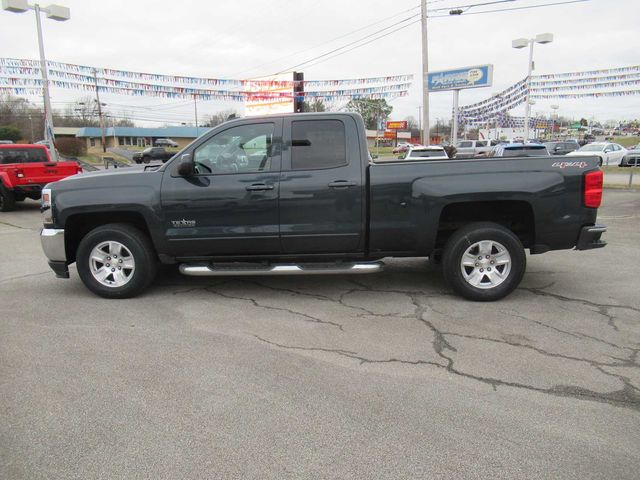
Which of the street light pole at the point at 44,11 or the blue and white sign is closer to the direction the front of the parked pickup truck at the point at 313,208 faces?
the street light pole

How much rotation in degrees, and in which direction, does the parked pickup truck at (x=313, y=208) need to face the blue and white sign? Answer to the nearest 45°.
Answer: approximately 90° to its right

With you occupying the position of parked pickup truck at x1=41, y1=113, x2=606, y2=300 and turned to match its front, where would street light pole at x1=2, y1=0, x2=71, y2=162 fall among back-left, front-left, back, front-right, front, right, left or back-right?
front-right

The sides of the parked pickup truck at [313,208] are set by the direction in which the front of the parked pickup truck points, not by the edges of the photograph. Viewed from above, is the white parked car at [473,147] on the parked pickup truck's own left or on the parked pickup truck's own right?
on the parked pickup truck's own right

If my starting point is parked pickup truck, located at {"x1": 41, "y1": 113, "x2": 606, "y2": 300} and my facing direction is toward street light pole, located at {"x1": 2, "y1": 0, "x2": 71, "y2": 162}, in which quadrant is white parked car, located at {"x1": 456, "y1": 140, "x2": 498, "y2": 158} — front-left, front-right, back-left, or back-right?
front-right

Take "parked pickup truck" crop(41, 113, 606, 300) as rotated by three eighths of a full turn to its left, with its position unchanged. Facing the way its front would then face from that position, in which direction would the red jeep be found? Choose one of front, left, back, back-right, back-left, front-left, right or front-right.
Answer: back

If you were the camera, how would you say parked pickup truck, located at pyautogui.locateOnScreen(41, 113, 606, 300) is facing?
facing to the left of the viewer
